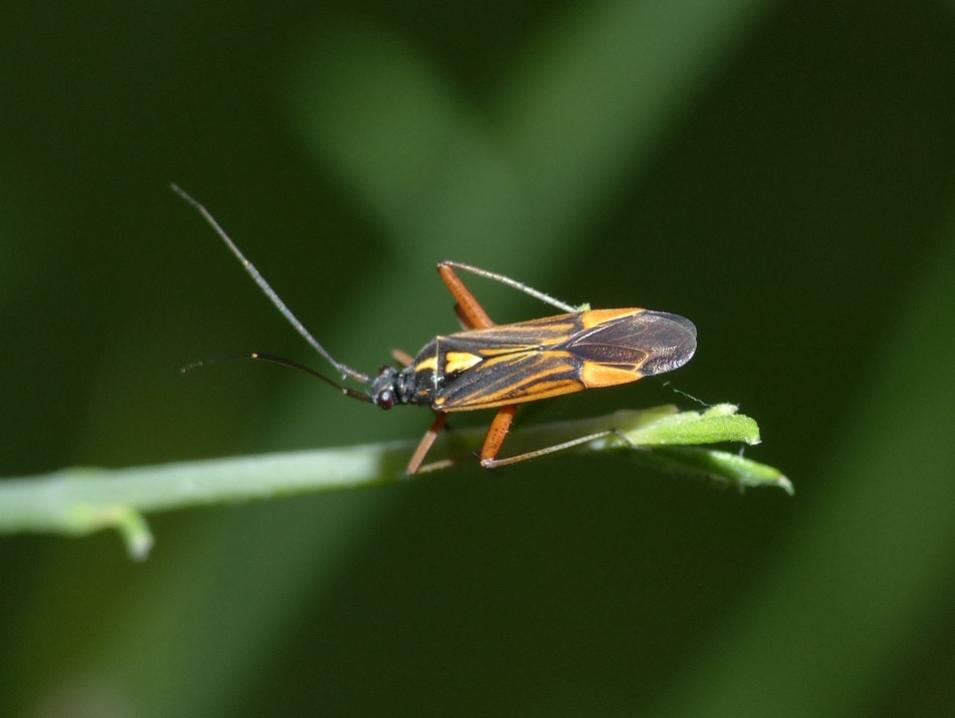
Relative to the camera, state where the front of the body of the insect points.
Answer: to the viewer's left
